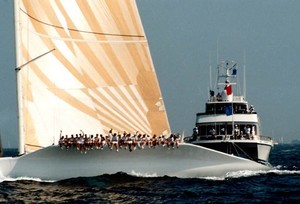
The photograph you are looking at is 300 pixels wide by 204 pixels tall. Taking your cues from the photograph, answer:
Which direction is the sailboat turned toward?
to the viewer's left
